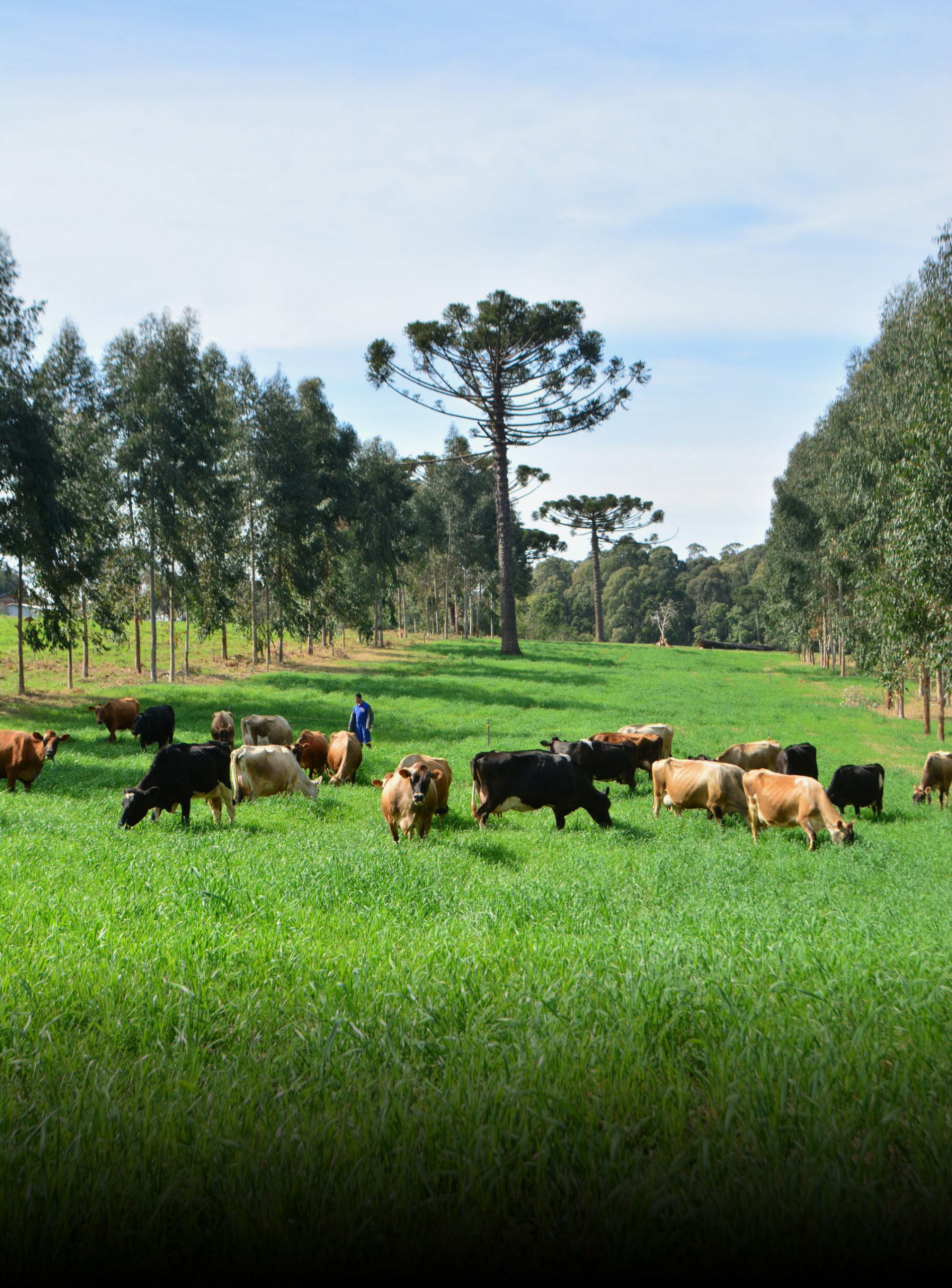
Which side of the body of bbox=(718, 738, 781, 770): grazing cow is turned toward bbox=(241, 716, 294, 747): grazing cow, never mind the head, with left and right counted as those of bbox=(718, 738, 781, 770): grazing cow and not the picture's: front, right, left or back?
front

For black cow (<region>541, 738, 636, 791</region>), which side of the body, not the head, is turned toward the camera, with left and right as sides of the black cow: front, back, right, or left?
left

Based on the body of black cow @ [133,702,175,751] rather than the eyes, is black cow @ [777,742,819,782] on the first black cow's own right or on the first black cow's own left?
on the first black cow's own left

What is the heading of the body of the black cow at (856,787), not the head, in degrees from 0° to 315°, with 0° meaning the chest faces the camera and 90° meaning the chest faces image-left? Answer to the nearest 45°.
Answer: approximately 90°

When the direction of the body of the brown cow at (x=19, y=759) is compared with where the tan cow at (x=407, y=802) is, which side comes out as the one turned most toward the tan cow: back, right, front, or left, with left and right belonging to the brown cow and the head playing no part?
front

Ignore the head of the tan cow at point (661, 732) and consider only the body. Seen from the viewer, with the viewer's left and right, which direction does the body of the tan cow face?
facing to the left of the viewer

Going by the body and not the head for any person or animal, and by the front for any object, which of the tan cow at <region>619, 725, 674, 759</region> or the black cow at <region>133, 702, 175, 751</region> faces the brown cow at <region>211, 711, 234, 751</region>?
the tan cow
